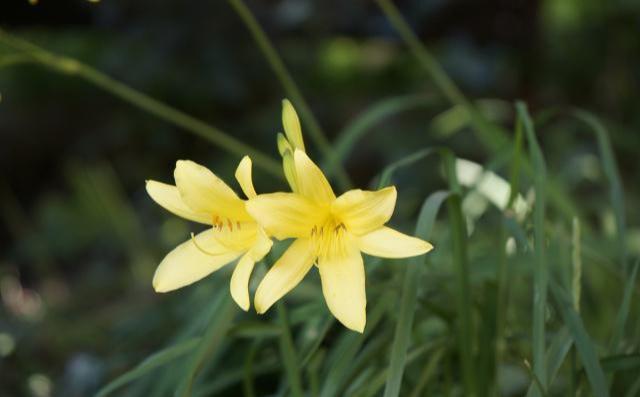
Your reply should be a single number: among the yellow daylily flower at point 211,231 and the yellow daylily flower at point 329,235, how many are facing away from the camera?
0

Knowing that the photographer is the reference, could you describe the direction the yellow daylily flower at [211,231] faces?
facing the viewer and to the left of the viewer

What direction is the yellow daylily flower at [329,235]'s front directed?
toward the camera

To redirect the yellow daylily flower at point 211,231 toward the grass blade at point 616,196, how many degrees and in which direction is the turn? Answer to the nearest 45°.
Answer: approximately 180°
